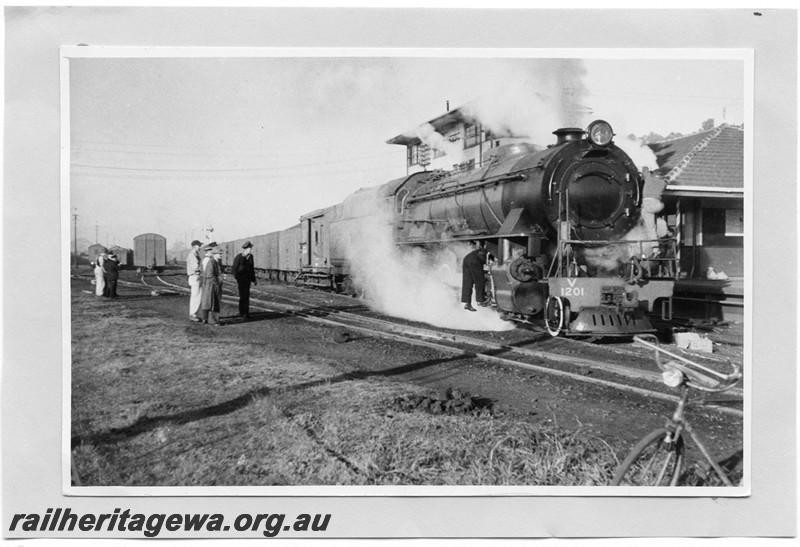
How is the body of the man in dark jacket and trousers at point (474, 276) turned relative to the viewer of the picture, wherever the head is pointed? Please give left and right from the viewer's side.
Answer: facing to the right of the viewer

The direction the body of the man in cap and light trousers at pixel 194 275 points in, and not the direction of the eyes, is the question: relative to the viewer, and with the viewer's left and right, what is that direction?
facing to the right of the viewer

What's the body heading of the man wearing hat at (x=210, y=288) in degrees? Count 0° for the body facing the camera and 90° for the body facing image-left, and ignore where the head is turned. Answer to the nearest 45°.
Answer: approximately 270°
